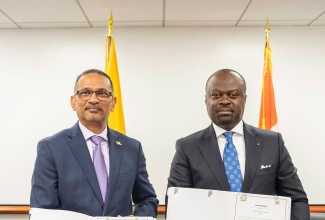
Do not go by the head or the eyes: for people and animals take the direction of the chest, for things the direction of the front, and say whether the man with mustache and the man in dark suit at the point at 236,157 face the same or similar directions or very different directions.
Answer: same or similar directions

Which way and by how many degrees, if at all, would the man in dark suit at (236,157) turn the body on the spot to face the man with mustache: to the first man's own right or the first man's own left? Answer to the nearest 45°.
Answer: approximately 90° to the first man's own right

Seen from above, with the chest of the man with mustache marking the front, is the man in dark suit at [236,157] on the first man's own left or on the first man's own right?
on the first man's own left

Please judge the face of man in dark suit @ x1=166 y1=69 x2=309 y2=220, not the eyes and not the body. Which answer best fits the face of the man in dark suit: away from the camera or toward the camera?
toward the camera

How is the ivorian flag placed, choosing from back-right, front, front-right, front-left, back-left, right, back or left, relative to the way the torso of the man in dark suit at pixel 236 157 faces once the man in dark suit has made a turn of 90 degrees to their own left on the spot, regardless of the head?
left

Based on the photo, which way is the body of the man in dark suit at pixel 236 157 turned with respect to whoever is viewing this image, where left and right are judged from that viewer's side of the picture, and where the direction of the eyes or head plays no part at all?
facing the viewer

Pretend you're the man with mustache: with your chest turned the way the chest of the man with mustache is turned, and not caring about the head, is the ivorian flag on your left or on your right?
on your left

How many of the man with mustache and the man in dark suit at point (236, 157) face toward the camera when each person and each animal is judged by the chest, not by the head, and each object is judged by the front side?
2

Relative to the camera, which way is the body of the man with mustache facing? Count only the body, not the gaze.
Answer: toward the camera

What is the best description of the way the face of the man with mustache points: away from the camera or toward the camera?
toward the camera
